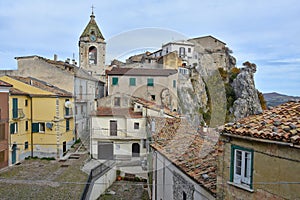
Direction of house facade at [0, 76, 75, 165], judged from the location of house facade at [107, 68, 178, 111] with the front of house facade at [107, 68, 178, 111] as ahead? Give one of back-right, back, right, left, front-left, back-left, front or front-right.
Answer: front-right

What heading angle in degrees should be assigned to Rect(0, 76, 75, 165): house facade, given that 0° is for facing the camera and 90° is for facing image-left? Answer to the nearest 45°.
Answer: approximately 315°

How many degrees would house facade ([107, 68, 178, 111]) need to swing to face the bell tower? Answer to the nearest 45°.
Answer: approximately 135° to its right

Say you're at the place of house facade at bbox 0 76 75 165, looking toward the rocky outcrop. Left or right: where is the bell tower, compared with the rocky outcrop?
left

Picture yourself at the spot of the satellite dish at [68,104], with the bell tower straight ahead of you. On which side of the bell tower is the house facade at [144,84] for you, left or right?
right

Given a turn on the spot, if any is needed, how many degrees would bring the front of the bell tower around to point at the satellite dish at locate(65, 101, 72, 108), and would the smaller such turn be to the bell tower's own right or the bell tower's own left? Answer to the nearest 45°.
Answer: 0° — it already faces it

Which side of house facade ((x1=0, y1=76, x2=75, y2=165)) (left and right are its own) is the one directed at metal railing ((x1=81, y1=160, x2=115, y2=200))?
front

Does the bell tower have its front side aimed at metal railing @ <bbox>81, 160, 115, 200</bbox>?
yes

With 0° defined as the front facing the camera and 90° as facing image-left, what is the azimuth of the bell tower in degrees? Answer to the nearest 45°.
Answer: approximately 0°

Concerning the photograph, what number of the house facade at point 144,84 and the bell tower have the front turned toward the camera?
2
